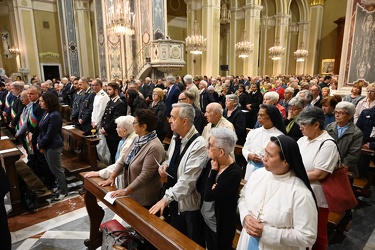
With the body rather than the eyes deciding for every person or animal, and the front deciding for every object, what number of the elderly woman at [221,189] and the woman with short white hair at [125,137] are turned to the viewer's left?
2

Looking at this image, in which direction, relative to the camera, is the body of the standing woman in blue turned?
to the viewer's left

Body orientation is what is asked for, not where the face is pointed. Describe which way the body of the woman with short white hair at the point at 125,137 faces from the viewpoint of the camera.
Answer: to the viewer's left

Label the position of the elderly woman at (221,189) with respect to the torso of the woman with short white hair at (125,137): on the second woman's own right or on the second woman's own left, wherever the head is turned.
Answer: on the second woman's own left

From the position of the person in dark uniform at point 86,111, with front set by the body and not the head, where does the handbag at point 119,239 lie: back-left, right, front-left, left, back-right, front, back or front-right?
front-left

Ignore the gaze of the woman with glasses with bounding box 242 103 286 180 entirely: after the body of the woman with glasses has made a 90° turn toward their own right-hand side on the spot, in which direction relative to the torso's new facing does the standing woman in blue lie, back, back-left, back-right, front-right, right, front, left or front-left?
front-left

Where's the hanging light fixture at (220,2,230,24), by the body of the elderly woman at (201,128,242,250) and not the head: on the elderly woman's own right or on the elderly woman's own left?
on the elderly woman's own right
